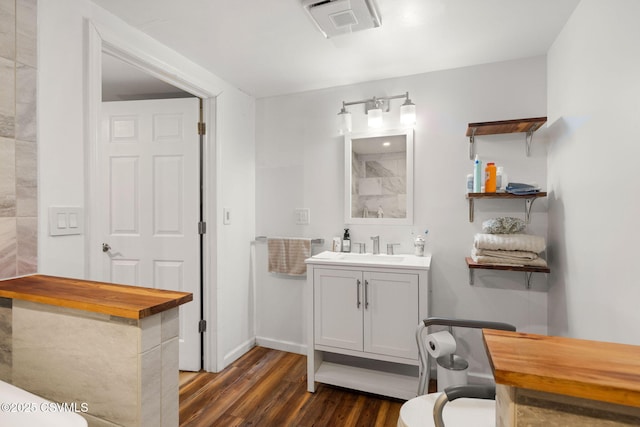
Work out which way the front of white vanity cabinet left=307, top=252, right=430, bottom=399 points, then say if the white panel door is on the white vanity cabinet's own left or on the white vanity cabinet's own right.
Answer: on the white vanity cabinet's own right

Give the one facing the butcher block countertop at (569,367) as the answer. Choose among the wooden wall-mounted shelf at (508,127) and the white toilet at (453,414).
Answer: the wooden wall-mounted shelf

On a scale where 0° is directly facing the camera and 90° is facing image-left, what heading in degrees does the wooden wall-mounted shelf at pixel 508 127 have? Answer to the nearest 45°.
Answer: approximately 0°

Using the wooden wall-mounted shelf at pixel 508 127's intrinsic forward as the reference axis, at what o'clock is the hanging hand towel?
The hanging hand towel is roughly at 3 o'clock from the wooden wall-mounted shelf.

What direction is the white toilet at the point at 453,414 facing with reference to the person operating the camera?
facing to the left of the viewer

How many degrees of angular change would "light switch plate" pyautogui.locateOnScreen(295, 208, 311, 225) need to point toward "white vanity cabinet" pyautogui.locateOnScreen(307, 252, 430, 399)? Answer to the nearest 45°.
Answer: approximately 45° to its left

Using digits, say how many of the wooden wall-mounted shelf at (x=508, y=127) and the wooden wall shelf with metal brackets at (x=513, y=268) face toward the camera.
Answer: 2

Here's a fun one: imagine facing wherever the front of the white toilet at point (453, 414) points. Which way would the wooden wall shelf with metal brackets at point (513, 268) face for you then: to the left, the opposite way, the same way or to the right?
to the left
